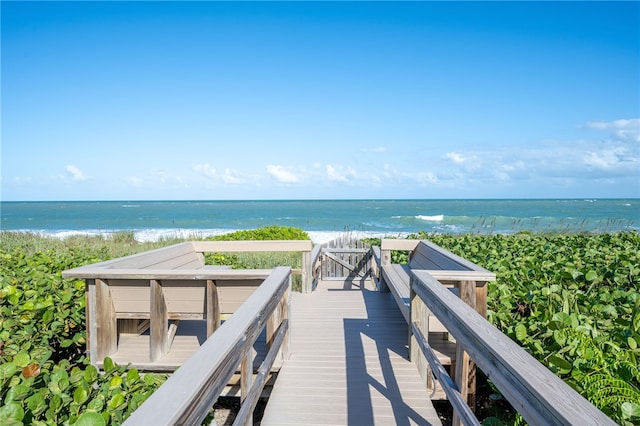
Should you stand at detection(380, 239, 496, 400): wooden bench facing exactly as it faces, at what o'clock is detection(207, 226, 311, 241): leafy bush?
The leafy bush is roughly at 2 o'clock from the wooden bench.

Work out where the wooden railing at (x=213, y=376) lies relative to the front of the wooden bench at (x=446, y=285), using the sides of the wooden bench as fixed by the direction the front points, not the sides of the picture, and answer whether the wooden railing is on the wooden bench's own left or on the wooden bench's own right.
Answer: on the wooden bench's own left

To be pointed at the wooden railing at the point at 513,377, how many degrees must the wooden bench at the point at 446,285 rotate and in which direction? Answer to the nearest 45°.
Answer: approximately 90° to its left

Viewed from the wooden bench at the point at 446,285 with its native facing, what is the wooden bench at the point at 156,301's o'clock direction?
the wooden bench at the point at 156,301 is roughly at 11 o'clock from the wooden bench at the point at 446,285.

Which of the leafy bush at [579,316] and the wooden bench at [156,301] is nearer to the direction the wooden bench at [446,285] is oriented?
the wooden bench

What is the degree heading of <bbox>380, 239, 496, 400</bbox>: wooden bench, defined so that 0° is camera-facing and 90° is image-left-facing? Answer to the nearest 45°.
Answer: approximately 90°

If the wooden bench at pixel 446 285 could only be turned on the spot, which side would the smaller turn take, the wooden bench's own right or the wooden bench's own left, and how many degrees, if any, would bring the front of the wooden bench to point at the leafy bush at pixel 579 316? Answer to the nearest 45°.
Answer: approximately 135° to the wooden bench's own left
